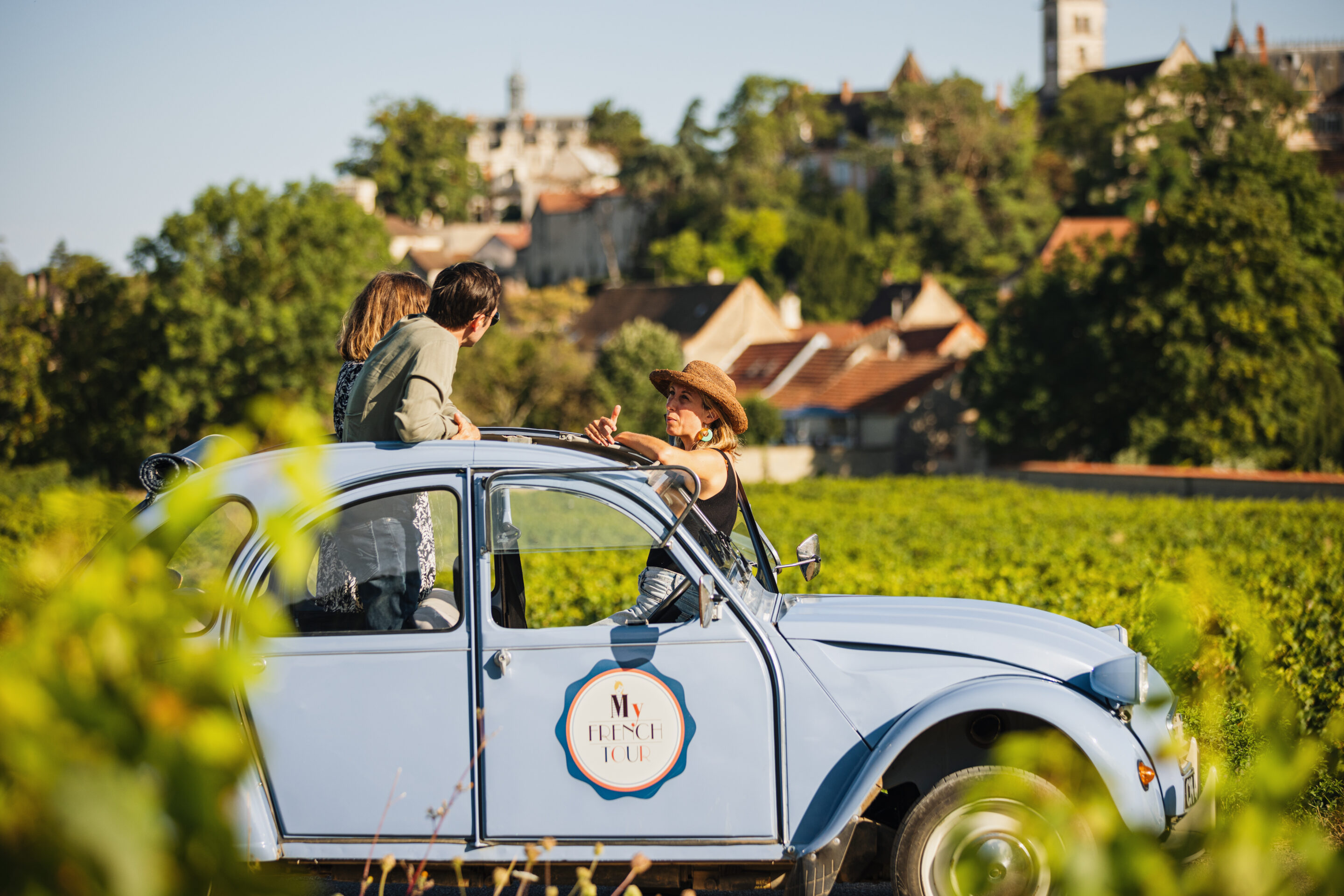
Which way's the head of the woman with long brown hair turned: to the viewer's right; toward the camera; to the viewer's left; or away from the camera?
away from the camera

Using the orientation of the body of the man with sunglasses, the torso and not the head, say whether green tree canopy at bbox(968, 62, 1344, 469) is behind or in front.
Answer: in front

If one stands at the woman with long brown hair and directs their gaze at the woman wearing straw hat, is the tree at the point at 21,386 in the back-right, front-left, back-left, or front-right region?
back-left

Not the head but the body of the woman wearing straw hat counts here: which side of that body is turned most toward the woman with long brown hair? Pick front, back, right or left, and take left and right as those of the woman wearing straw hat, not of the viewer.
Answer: front

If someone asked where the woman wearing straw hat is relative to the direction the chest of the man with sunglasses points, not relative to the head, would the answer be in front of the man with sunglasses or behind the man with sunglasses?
in front

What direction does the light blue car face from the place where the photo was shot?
facing to the right of the viewer

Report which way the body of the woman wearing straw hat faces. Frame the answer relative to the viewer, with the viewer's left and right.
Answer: facing to the left of the viewer

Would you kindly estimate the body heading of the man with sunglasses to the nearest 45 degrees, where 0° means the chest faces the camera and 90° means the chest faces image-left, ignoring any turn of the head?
approximately 225°

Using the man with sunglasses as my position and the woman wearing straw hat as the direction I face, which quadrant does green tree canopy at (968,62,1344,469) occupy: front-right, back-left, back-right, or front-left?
front-left

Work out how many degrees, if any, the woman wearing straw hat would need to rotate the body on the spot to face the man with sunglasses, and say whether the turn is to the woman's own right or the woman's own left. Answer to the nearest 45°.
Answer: approximately 45° to the woman's own left
